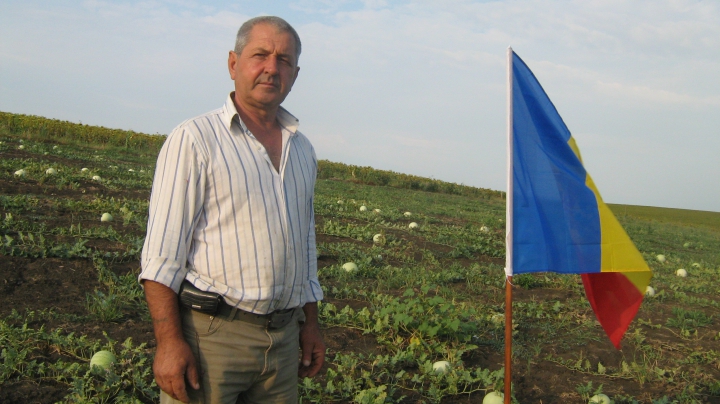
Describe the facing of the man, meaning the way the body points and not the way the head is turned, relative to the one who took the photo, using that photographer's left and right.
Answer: facing the viewer and to the right of the viewer

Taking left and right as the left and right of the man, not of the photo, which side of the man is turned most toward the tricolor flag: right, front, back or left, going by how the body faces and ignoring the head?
left
